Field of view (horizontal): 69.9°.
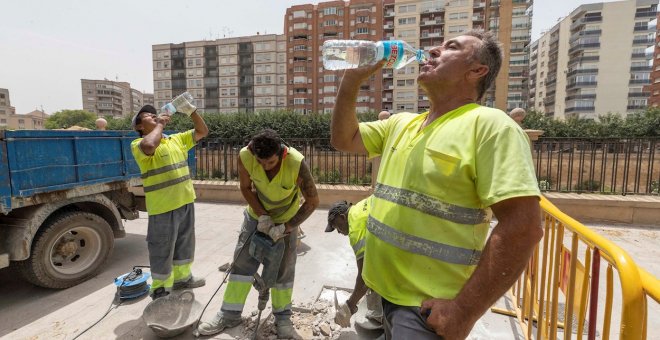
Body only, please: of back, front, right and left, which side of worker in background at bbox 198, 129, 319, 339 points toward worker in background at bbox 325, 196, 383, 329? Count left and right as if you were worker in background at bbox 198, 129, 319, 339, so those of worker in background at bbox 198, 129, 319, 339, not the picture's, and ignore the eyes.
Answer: left

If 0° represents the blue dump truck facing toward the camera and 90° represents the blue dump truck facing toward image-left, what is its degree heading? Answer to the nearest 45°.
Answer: approximately 45°

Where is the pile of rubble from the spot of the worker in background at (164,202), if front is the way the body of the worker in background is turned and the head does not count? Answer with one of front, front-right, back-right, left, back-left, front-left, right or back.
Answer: front

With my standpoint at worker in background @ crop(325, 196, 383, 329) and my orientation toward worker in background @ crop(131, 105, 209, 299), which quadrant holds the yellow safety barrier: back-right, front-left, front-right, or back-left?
back-left

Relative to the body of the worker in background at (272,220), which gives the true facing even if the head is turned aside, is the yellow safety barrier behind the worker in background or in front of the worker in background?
in front

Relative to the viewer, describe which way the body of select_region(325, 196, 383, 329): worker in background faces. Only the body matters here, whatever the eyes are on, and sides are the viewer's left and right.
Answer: facing to the left of the viewer

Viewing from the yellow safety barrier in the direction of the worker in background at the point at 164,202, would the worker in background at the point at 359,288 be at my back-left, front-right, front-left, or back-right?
front-right

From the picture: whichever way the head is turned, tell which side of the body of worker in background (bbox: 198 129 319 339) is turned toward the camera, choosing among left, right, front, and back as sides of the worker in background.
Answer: front

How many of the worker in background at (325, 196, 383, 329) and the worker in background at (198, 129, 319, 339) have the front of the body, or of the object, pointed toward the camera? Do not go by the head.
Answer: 1

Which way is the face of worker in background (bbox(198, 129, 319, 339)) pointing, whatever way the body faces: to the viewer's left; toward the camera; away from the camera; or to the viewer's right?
toward the camera

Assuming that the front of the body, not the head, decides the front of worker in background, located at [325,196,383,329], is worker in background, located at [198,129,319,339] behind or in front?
in front

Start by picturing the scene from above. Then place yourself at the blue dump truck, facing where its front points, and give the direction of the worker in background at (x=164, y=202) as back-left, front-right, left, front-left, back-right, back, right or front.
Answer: left

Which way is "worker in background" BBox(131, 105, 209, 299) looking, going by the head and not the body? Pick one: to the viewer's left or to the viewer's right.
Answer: to the viewer's right
